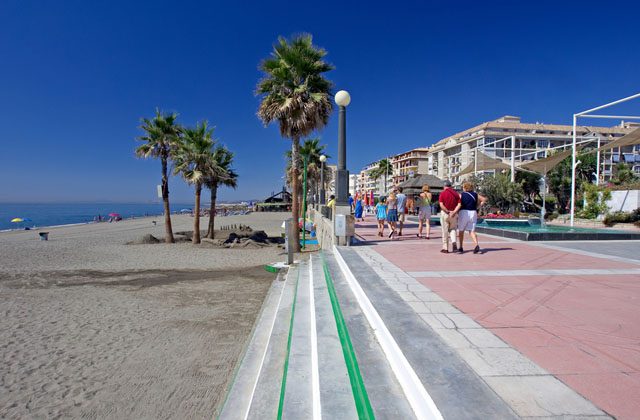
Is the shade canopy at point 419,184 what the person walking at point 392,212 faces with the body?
yes

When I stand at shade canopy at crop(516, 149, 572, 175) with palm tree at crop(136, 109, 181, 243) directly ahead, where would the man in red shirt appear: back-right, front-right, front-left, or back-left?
front-left

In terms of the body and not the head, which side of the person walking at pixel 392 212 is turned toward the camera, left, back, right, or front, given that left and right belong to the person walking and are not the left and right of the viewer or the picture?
back

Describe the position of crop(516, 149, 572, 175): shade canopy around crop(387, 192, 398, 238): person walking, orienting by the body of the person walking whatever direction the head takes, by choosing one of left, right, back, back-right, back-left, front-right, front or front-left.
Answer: front-right

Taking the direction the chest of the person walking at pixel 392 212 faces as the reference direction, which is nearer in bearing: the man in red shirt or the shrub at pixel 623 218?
the shrub

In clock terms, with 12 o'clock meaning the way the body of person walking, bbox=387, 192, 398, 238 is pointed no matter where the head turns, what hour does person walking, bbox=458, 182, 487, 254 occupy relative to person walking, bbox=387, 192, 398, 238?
person walking, bbox=458, 182, 487, 254 is roughly at 5 o'clock from person walking, bbox=387, 192, 398, 238.

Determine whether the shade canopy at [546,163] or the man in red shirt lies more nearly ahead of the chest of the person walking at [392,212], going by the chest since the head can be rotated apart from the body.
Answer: the shade canopy

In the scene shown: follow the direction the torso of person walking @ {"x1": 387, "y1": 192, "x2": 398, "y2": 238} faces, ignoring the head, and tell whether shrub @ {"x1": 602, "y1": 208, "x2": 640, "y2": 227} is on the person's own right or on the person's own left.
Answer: on the person's own right

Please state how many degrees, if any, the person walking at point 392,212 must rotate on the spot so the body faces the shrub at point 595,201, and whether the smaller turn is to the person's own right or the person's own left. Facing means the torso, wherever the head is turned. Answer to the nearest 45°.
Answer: approximately 45° to the person's own right

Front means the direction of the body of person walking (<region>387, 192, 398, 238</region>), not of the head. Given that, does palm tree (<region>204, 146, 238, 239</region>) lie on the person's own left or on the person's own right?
on the person's own left
